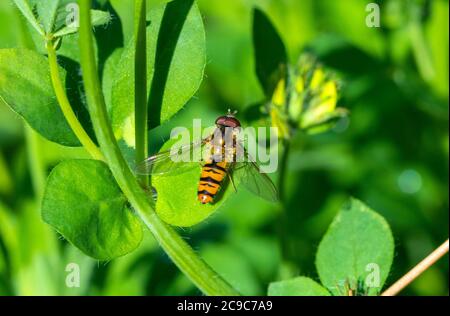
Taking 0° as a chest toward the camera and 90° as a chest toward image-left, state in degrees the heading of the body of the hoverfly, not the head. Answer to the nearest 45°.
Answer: approximately 180°
